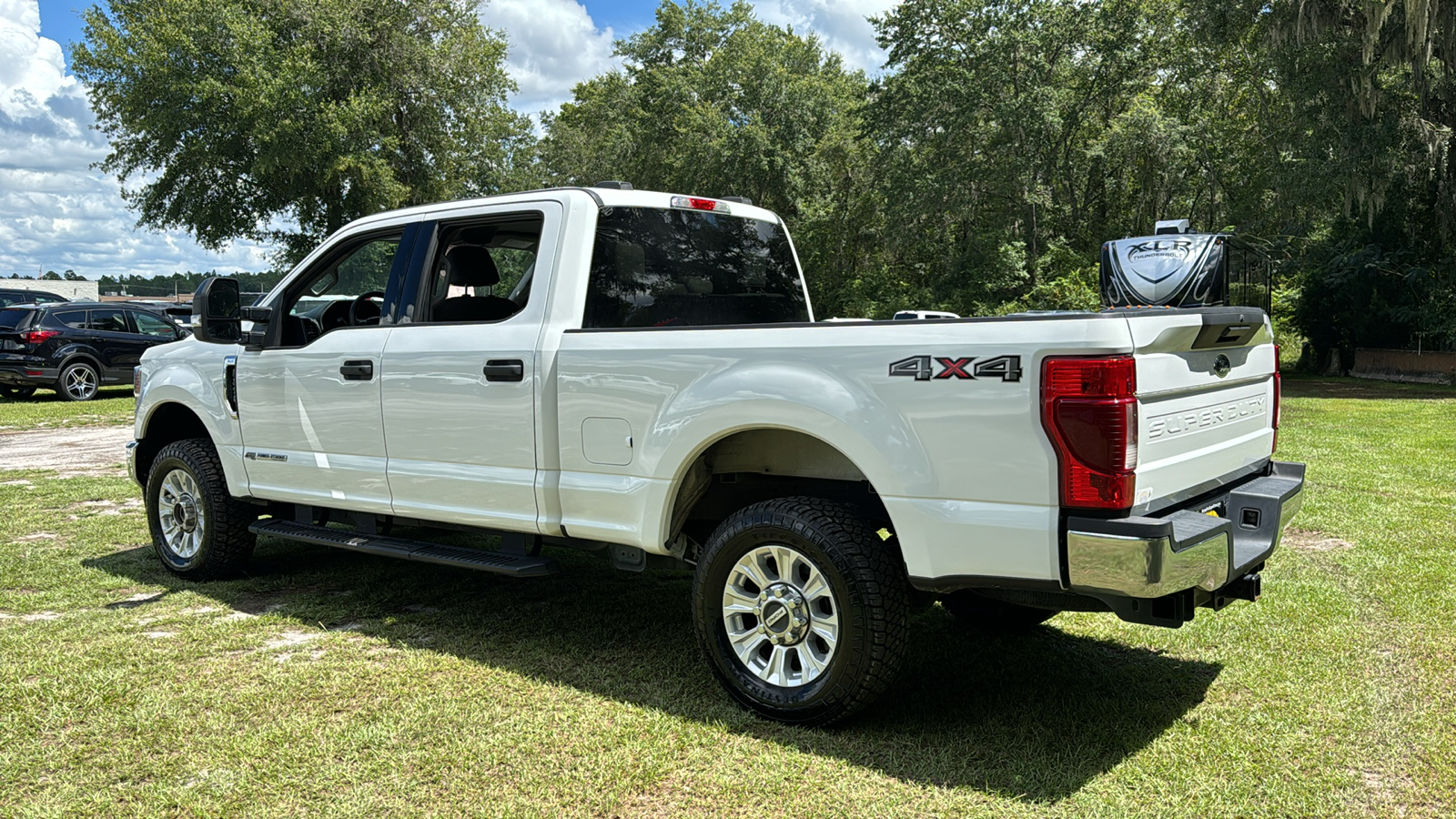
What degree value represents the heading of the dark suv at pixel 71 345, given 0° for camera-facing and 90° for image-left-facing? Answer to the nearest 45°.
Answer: approximately 225°

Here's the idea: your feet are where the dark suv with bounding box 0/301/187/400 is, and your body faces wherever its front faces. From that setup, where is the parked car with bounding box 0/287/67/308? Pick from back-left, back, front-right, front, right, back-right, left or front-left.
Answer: front-left

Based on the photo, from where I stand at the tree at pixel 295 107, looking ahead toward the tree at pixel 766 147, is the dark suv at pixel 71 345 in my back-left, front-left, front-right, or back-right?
back-right

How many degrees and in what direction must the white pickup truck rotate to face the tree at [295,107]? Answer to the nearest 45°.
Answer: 0° — it already faces it

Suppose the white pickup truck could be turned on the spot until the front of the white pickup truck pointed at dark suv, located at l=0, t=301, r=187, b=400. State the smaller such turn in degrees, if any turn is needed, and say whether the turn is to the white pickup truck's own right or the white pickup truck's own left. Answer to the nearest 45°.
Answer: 0° — it already faces it

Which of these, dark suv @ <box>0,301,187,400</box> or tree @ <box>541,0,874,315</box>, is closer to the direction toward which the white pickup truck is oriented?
the dark suv

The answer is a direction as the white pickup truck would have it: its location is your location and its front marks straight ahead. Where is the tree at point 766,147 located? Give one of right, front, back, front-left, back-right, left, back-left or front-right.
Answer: front-right

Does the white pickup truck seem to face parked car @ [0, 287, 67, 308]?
yes

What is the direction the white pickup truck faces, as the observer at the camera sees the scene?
facing away from the viewer and to the left of the viewer
